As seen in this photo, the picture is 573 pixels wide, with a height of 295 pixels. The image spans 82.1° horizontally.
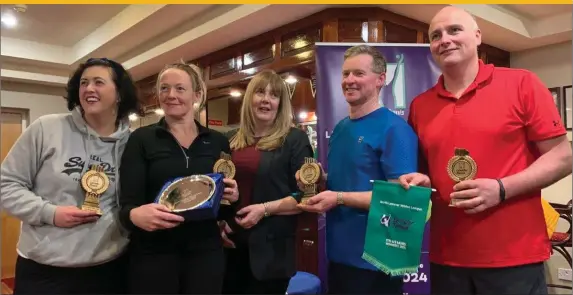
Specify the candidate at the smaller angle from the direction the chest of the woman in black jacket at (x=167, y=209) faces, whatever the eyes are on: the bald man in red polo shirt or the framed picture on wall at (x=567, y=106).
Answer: the bald man in red polo shirt

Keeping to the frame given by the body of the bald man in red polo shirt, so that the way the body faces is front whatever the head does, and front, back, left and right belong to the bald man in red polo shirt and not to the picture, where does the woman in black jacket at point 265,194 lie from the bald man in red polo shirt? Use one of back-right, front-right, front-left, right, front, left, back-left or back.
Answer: front-right

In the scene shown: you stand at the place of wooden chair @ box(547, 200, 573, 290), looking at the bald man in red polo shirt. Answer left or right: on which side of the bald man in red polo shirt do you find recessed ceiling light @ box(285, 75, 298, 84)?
right

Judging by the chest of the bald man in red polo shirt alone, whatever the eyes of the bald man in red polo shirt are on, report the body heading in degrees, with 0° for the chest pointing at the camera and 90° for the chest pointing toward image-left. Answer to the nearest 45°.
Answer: approximately 45°

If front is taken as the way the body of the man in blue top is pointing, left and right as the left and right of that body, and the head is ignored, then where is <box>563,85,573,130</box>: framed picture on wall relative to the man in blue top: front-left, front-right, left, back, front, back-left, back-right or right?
back

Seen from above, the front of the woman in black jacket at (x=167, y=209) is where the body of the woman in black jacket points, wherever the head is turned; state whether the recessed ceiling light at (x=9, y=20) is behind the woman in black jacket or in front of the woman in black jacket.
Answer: behind
